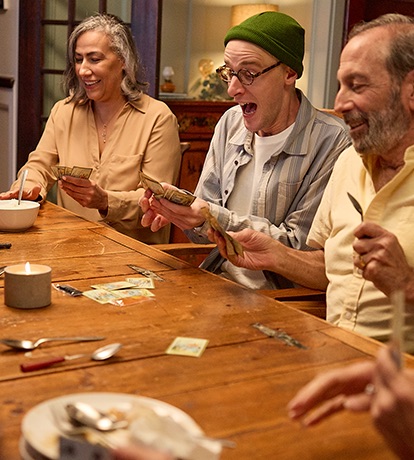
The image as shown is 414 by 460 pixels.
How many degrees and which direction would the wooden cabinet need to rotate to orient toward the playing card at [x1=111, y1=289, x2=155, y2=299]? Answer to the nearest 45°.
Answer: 0° — it already faces it

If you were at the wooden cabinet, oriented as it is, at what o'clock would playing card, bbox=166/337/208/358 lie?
The playing card is roughly at 12 o'clock from the wooden cabinet.

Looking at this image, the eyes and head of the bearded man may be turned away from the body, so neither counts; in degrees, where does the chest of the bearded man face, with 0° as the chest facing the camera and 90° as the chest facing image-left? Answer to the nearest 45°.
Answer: approximately 45°

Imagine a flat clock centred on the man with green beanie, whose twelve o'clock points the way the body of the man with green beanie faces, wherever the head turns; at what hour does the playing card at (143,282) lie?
The playing card is roughly at 11 o'clock from the man with green beanie.

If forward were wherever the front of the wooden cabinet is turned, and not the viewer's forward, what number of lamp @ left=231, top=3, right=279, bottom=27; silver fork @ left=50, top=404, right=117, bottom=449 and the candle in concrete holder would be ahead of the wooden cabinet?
2

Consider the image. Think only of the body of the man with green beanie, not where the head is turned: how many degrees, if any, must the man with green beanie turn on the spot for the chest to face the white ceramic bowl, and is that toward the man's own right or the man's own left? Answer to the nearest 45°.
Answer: approximately 45° to the man's own right
